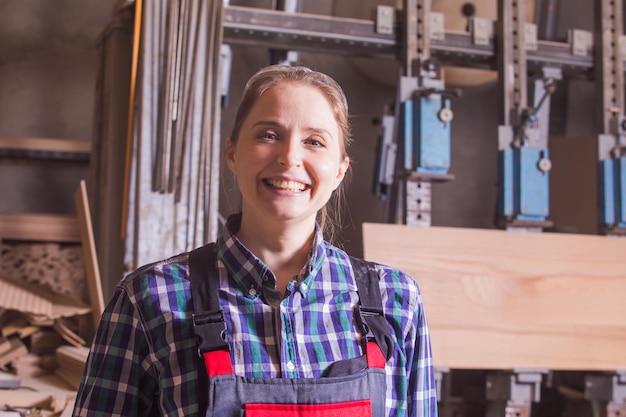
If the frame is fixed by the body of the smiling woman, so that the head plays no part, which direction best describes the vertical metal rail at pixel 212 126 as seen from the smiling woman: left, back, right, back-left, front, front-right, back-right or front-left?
back

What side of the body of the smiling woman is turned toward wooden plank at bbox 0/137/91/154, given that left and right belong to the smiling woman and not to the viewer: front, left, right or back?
back

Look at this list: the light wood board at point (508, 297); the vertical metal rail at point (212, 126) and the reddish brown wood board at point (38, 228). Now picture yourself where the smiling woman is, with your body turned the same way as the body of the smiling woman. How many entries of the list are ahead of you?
0

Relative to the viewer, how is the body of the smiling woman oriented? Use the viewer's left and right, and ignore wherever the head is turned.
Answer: facing the viewer

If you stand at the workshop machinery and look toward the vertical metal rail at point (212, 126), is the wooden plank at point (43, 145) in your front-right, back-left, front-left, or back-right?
front-right

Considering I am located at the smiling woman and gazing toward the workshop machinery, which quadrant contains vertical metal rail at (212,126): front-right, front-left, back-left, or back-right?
front-left

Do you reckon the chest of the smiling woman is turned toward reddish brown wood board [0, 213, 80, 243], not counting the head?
no

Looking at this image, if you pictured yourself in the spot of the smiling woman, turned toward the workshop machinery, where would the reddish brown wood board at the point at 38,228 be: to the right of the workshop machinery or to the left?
left

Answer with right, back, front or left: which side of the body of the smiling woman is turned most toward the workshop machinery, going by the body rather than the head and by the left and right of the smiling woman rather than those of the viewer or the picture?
back

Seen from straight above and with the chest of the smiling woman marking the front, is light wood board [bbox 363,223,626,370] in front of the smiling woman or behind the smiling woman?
behind

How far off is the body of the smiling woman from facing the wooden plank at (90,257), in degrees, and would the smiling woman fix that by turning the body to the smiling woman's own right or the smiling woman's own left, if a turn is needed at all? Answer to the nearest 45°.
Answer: approximately 180°

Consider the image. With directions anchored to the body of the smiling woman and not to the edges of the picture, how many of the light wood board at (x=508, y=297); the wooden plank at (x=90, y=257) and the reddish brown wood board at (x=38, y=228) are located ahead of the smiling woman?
0

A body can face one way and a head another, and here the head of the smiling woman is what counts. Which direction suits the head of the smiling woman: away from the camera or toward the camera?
toward the camera

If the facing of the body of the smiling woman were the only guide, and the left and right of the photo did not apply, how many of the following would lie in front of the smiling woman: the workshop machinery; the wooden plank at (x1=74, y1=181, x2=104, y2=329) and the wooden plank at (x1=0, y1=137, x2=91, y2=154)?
0

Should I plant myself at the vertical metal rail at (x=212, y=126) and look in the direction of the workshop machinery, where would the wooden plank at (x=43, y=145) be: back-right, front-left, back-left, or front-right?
back-left
